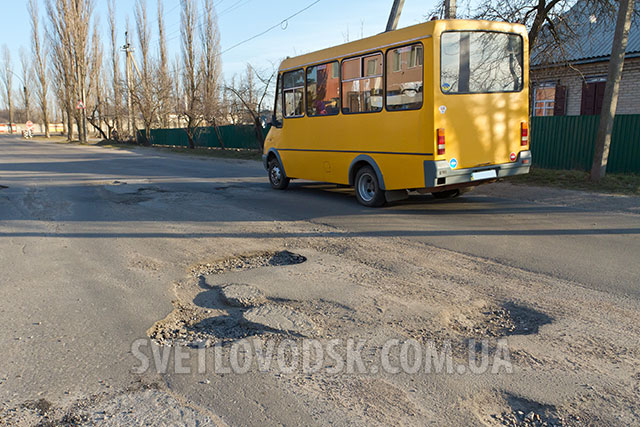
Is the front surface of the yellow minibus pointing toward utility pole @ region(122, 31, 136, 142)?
yes

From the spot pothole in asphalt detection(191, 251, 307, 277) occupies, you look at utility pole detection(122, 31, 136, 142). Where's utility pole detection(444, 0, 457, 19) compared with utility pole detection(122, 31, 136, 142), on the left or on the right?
right

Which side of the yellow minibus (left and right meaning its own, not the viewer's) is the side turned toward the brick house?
right

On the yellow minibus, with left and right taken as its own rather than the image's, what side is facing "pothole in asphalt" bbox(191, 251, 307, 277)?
left

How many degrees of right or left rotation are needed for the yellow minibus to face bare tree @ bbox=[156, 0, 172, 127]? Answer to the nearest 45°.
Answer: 0° — it already faces it

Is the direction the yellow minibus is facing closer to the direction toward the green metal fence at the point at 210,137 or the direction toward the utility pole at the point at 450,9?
the green metal fence

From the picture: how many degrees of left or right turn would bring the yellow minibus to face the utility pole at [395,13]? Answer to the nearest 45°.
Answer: approximately 45° to its right

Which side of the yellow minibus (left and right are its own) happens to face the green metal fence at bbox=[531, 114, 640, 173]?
right

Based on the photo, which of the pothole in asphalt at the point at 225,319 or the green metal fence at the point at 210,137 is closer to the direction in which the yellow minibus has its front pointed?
the green metal fence

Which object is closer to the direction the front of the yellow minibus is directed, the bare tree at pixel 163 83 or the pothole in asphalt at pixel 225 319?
the bare tree

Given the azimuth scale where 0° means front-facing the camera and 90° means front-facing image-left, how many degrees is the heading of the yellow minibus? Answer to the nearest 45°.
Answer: approximately 135°

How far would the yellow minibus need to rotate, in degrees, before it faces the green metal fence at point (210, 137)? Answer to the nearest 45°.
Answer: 0° — it already faces it
